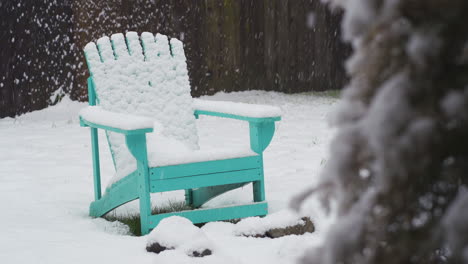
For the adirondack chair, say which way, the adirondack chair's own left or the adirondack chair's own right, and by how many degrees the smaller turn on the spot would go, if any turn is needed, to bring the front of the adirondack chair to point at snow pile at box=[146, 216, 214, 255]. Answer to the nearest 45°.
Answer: approximately 45° to the adirondack chair's own right

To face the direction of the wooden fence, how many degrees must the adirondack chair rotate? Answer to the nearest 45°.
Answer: approximately 135° to its left

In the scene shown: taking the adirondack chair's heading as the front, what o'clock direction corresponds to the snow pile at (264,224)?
The snow pile is roughly at 12 o'clock from the adirondack chair.

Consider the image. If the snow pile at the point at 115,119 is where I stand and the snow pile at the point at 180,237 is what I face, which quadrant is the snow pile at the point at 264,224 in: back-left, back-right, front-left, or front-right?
front-left

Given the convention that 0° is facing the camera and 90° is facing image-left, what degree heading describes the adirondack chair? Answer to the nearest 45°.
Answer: approximately 315°

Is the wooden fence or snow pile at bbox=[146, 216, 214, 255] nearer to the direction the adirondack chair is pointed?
the snow pile

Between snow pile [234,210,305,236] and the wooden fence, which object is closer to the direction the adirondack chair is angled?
the snow pile
